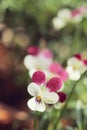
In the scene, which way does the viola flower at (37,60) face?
toward the camera
